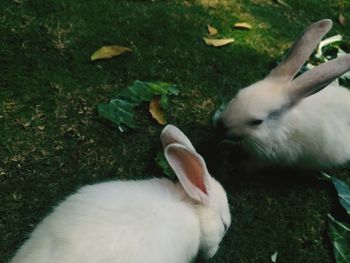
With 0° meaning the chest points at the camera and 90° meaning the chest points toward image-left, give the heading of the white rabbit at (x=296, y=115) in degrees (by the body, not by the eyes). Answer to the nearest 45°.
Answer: approximately 90°

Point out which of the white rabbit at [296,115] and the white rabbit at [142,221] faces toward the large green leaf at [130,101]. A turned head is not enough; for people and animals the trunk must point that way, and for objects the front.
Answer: the white rabbit at [296,115]

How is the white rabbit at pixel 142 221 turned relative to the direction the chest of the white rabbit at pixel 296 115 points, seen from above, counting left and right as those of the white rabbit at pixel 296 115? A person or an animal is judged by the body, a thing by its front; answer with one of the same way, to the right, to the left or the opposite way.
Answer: the opposite way

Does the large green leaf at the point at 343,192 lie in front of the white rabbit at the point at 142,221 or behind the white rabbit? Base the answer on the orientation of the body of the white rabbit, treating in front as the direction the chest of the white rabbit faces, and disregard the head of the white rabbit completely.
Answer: in front

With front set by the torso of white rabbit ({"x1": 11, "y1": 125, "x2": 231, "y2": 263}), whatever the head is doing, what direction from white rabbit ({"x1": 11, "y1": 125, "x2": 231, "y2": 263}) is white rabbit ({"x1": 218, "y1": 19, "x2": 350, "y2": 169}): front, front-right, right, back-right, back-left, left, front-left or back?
front-left

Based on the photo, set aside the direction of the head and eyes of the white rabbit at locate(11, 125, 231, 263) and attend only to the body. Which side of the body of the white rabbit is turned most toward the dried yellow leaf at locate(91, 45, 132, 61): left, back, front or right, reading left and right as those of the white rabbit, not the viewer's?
left

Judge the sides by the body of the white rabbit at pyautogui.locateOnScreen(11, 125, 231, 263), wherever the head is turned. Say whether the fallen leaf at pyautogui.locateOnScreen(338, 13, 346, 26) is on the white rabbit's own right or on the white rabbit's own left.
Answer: on the white rabbit's own left

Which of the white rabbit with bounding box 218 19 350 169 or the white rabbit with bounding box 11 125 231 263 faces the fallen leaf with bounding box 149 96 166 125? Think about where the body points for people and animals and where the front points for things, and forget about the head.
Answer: the white rabbit with bounding box 218 19 350 169

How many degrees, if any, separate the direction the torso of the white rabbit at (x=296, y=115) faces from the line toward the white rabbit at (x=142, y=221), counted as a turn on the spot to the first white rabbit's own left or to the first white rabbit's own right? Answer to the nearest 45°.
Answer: approximately 90° to the first white rabbit's own left

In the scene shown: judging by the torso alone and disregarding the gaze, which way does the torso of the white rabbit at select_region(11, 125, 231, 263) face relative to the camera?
to the viewer's right

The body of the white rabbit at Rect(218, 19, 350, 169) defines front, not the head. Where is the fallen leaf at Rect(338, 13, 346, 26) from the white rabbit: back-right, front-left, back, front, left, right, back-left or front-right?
right

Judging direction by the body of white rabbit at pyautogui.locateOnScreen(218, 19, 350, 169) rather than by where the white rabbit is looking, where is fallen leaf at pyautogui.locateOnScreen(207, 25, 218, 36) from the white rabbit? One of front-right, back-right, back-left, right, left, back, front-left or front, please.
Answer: front-right

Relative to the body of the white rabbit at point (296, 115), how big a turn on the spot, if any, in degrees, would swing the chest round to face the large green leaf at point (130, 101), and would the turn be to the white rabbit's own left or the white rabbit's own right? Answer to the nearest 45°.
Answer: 0° — it already faces it

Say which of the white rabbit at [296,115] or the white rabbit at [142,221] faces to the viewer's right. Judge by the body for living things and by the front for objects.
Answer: the white rabbit at [142,221]

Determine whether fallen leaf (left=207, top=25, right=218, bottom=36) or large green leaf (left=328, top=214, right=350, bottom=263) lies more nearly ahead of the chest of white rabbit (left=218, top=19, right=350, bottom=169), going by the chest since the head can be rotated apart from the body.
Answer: the fallen leaf

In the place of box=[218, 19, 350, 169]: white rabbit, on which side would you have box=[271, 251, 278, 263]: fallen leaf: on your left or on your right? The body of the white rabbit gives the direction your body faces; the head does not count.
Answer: on your left
